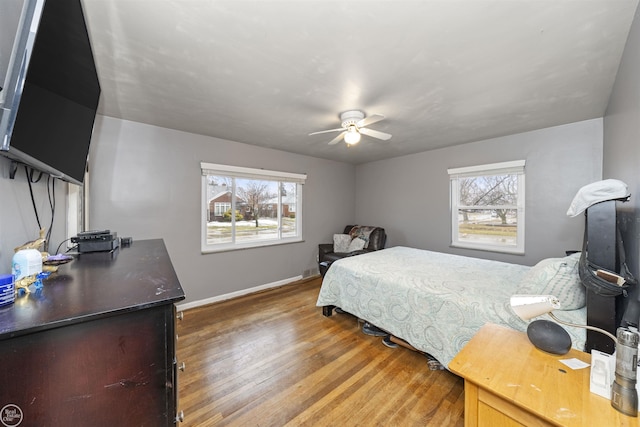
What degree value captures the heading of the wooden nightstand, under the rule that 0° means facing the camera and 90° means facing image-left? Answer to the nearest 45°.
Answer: approximately 135°

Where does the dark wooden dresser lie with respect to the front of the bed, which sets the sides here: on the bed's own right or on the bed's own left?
on the bed's own left

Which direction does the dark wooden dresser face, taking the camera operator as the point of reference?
facing to the right of the viewer

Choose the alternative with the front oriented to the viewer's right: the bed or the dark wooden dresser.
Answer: the dark wooden dresser

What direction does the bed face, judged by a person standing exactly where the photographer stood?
facing away from the viewer and to the left of the viewer
